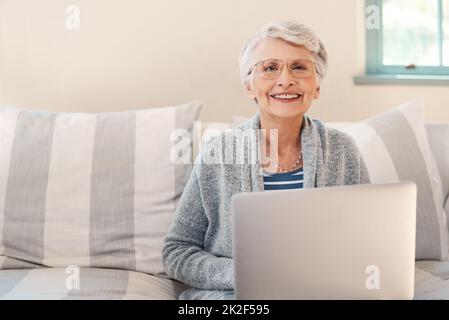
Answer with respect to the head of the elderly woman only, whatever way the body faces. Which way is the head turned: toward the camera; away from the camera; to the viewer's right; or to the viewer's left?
toward the camera

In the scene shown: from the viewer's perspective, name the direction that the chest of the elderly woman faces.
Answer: toward the camera

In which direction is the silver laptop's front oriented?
away from the camera

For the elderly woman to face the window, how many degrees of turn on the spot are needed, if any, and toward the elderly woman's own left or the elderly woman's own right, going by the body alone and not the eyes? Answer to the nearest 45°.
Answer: approximately 135° to the elderly woman's own left

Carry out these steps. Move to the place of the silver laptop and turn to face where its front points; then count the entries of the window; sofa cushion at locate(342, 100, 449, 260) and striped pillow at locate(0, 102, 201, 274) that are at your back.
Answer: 0

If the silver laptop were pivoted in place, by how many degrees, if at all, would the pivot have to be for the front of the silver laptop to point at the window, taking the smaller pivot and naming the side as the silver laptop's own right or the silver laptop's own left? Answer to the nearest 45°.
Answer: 0° — it already faces it

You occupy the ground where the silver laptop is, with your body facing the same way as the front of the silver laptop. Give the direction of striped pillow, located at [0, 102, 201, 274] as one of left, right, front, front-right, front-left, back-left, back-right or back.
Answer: front-left

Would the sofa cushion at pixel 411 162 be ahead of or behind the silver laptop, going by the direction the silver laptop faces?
ahead
